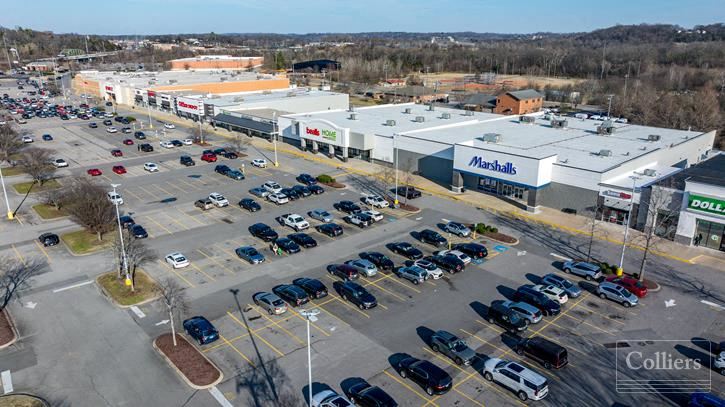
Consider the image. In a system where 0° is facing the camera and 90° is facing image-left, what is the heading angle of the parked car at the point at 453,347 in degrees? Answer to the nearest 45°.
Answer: approximately 315°

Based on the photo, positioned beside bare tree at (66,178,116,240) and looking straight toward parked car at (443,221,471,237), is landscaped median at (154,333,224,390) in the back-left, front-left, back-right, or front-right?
front-right

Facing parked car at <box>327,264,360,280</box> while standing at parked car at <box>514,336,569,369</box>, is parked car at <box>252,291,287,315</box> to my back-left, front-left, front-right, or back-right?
front-left

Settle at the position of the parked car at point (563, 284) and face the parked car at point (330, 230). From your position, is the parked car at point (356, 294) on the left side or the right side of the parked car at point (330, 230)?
left

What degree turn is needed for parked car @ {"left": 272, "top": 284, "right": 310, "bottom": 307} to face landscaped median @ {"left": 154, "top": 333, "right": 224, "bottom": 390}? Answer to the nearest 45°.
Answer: approximately 90° to its left

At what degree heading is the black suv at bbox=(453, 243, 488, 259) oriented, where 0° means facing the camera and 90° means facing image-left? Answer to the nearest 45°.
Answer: approximately 135°

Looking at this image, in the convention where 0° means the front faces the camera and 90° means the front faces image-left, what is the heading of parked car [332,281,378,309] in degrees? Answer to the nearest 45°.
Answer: approximately 315°

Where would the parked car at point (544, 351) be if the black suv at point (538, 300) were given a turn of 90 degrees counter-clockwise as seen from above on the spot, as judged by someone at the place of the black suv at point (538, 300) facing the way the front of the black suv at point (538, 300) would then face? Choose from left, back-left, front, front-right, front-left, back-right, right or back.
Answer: back-right
